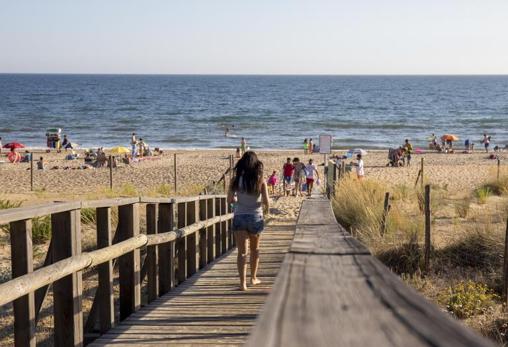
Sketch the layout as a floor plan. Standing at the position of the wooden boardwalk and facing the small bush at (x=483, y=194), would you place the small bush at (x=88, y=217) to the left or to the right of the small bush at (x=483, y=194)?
left

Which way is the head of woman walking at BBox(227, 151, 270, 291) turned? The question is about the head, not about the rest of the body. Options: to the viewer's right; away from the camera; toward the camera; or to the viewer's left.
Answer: away from the camera

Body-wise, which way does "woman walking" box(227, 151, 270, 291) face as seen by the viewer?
away from the camera

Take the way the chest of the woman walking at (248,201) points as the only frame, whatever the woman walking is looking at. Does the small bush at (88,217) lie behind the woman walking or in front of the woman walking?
in front

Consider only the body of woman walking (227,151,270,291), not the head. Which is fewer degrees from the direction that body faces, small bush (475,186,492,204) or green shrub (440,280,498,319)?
the small bush

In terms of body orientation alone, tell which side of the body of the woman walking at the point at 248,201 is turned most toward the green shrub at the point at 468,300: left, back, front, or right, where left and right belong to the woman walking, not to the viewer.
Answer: right

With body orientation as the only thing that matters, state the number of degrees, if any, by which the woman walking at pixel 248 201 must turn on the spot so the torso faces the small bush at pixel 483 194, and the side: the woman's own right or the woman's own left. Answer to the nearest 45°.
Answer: approximately 45° to the woman's own right

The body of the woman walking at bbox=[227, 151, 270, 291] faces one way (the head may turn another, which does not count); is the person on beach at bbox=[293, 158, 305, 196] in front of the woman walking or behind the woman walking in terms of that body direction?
in front

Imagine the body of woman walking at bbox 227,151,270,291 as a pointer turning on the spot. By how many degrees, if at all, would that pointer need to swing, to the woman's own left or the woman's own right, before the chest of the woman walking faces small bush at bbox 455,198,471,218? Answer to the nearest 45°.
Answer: approximately 45° to the woman's own right

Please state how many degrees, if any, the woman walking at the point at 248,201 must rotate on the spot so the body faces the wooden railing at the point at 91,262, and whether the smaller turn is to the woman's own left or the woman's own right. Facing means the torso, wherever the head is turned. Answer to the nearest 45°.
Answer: approximately 135° to the woman's own left
